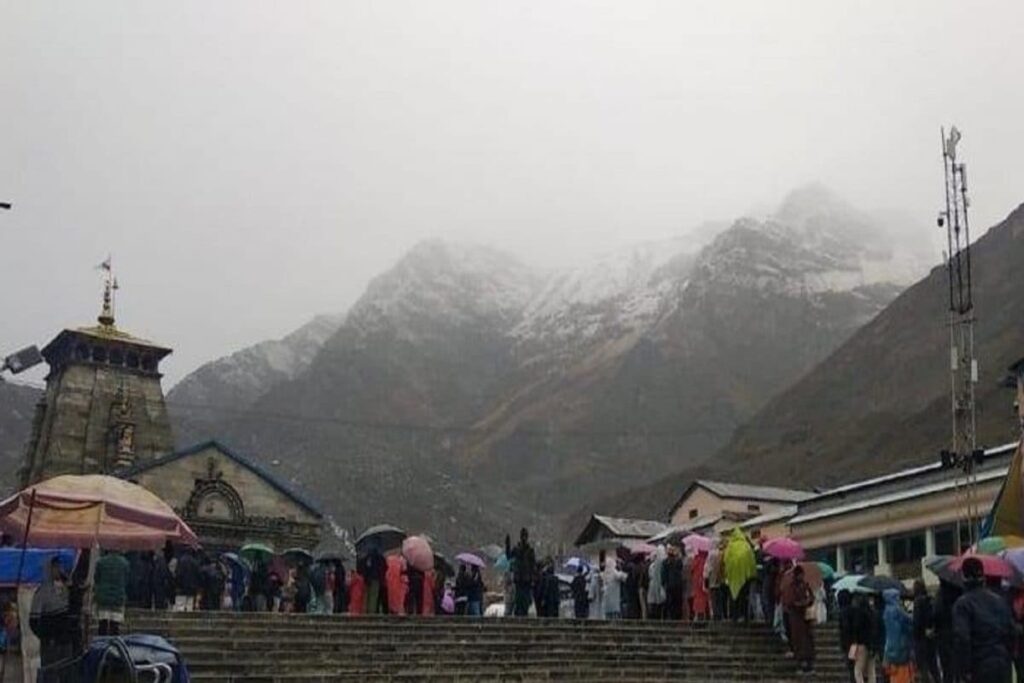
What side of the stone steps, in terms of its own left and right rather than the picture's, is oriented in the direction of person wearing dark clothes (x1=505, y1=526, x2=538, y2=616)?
back

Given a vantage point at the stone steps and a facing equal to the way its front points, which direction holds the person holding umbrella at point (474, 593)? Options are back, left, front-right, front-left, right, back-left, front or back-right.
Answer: back

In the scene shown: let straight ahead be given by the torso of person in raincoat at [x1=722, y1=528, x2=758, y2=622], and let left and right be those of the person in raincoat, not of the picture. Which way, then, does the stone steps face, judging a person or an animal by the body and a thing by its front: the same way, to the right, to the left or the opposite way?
the opposite way

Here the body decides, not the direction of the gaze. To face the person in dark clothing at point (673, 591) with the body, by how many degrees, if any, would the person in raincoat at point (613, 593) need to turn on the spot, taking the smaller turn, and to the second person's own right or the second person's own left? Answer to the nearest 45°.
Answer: approximately 135° to the second person's own right

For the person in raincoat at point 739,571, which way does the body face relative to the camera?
away from the camera

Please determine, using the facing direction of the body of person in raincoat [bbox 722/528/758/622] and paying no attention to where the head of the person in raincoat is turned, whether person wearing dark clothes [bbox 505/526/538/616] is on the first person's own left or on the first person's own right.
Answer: on the first person's own left

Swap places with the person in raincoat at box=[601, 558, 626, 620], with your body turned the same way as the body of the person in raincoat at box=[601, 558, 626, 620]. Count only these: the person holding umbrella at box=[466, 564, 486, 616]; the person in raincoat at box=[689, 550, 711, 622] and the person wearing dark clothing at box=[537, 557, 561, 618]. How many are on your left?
2

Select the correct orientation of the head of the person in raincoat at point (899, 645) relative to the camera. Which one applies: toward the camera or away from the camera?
away from the camera
